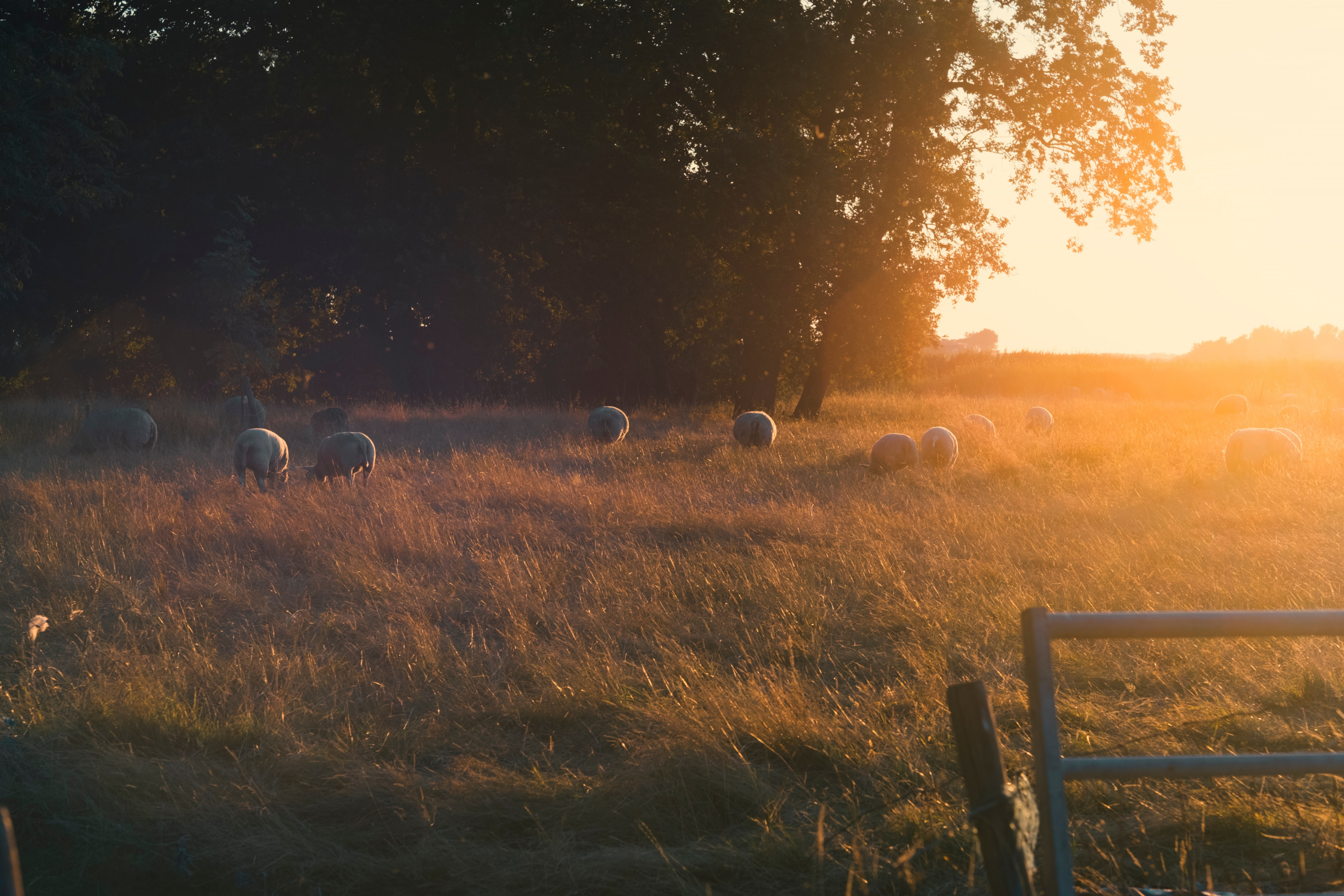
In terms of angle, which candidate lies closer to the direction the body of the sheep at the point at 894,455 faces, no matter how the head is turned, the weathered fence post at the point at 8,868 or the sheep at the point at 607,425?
the sheep

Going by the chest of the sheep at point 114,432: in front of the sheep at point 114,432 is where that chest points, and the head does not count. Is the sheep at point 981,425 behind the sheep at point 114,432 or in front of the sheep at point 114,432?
behind

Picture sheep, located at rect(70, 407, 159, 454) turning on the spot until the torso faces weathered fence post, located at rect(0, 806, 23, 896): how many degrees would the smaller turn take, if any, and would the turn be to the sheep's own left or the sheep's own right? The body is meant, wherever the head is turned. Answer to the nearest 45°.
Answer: approximately 90° to the sheep's own left

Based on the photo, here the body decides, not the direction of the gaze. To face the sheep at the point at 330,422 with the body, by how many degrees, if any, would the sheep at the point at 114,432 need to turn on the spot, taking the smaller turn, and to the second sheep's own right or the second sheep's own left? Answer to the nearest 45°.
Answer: approximately 135° to the second sheep's own right

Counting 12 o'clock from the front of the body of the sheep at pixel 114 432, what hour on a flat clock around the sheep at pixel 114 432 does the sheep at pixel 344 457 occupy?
the sheep at pixel 344 457 is roughly at 8 o'clock from the sheep at pixel 114 432.

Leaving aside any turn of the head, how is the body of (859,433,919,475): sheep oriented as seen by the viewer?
to the viewer's left

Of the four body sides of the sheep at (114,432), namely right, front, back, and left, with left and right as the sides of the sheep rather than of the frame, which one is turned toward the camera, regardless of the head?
left

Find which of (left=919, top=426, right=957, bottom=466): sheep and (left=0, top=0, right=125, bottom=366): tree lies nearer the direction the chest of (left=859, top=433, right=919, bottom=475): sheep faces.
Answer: the tree

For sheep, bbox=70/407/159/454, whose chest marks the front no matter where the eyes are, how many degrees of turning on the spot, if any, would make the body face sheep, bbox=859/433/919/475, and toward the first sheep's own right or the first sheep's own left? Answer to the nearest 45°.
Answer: approximately 135° to the first sheep's own left
